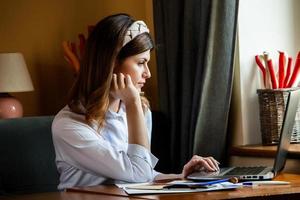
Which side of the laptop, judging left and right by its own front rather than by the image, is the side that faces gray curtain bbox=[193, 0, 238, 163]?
right

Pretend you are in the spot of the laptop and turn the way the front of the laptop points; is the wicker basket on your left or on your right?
on your right

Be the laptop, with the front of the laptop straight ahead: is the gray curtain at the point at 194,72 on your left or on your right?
on your right

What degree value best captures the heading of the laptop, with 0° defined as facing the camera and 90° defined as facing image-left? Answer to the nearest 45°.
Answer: approximately 90°

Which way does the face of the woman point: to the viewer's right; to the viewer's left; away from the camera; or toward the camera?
to the viewer's right
